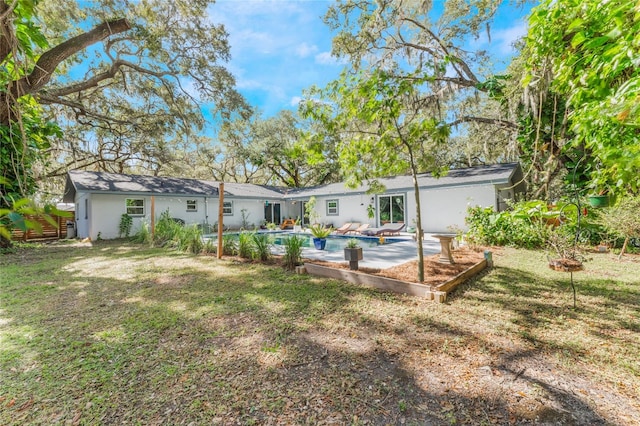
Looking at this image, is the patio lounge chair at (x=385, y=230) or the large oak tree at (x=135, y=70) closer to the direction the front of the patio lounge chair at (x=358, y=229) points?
the large oak tree

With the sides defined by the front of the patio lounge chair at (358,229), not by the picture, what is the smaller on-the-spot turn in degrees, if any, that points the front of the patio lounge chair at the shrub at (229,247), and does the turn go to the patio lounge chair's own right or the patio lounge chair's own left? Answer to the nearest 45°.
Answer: approximately 45° to the patio lounge chair's own left

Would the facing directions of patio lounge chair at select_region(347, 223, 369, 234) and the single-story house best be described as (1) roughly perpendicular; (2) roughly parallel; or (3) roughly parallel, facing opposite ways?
roughly perpendicular

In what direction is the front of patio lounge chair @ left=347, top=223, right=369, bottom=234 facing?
to the viewer's left

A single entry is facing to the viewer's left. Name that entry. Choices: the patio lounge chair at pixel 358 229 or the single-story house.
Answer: the patio lounge chair

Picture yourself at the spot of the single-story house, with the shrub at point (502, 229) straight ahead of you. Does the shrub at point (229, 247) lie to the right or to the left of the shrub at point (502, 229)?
right
